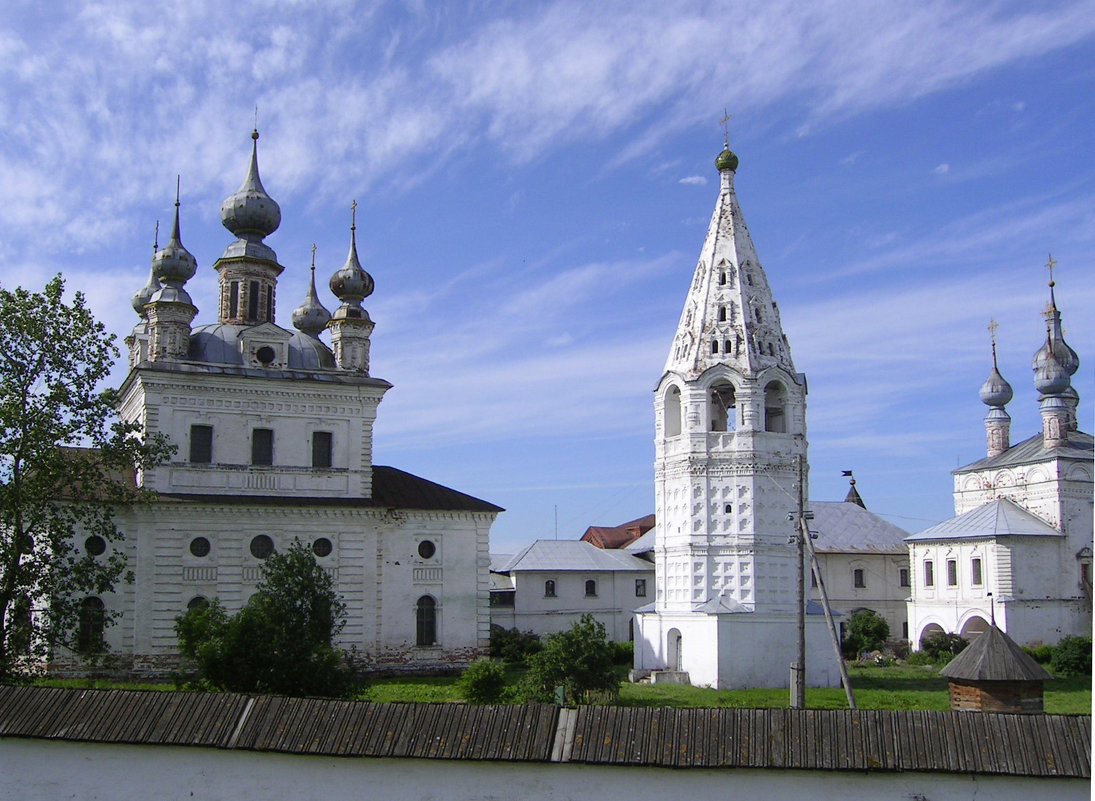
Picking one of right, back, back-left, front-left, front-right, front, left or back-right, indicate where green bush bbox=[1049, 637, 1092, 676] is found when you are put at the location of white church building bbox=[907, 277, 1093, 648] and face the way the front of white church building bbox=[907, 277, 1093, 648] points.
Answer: front-left

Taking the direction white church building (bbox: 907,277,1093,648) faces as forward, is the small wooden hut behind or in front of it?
in front

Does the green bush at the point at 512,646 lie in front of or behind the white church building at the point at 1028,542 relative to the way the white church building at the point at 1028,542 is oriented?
in front

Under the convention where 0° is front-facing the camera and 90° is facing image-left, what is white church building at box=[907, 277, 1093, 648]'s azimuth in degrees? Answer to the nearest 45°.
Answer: approximately 45°

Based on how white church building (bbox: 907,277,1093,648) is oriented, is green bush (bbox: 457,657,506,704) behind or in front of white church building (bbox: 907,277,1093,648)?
in front
